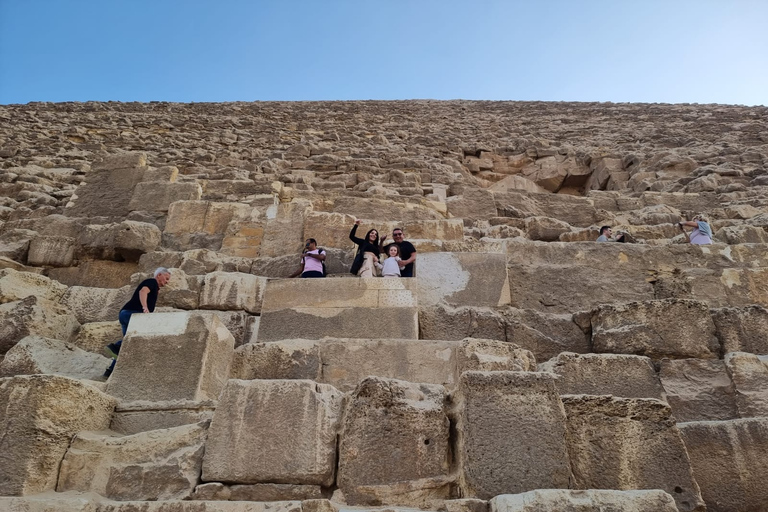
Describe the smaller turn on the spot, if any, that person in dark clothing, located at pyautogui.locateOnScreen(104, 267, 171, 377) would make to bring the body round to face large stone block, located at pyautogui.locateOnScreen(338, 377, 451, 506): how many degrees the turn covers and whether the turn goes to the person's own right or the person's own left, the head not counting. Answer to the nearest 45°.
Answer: approximately 45° to the person's own right

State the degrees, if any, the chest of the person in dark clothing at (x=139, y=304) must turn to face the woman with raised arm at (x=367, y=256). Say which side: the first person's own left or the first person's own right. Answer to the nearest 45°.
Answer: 0° — they already face them

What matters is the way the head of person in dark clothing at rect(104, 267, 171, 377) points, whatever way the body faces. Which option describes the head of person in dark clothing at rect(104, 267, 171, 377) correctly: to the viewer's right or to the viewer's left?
to the viewer's right

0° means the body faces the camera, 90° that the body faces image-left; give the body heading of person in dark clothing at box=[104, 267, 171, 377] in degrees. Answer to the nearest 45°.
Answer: approximately 270°
